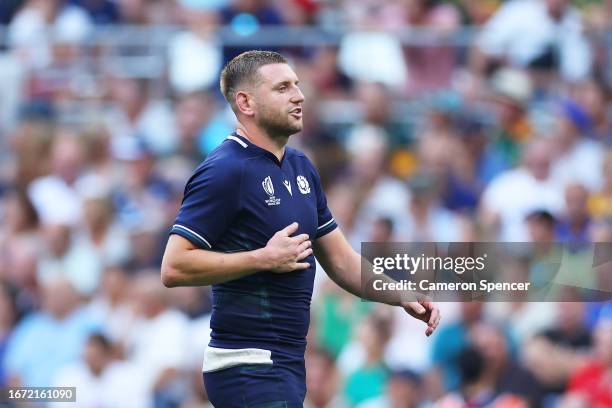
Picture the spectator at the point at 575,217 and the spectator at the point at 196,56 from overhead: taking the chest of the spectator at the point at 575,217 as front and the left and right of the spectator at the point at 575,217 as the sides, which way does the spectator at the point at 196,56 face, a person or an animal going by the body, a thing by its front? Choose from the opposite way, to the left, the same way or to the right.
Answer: the same way

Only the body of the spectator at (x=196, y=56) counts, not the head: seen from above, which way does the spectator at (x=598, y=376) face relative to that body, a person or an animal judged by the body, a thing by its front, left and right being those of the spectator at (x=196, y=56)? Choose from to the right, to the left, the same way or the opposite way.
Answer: the same way

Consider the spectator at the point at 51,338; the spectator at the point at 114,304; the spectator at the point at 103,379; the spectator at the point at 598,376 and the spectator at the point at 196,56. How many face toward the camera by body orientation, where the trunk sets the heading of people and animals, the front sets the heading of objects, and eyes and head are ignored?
5

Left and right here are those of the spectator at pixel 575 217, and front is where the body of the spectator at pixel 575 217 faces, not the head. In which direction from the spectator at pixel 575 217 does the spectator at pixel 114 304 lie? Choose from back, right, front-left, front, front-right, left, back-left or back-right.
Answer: right

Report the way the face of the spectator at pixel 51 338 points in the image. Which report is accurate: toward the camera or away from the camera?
toward the camera

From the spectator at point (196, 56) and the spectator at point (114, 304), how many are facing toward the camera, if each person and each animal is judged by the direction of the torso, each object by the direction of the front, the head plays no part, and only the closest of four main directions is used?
2

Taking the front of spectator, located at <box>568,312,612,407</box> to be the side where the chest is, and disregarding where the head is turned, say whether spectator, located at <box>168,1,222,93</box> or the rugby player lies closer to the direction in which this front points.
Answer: the rugby player

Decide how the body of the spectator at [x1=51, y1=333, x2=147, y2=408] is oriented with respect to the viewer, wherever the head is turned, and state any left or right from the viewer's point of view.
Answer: facing the viewer

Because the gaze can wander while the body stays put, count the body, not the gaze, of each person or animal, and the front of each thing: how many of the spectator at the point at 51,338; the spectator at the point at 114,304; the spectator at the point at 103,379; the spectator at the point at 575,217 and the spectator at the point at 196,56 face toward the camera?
5

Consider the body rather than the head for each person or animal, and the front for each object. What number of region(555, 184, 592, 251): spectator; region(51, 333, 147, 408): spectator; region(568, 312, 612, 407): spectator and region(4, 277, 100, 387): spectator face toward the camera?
4

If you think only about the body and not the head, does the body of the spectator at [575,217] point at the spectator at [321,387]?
no

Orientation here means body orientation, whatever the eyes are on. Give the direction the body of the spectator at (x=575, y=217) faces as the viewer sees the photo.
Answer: toward the camera

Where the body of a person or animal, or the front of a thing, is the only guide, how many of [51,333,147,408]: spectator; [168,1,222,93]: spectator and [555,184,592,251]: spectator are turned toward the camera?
3
